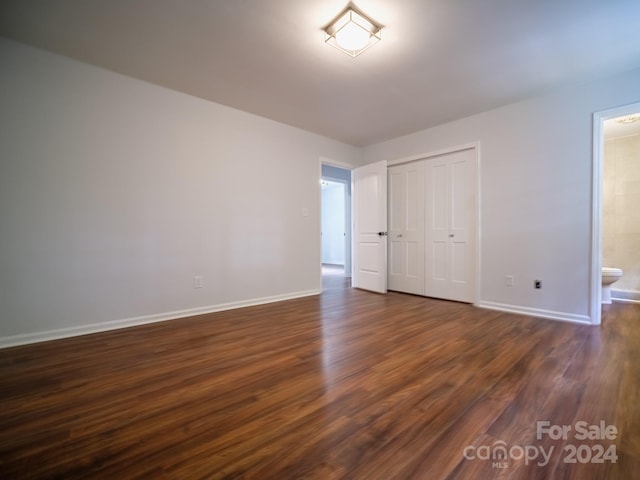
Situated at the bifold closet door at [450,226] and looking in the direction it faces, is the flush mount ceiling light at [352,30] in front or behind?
in front

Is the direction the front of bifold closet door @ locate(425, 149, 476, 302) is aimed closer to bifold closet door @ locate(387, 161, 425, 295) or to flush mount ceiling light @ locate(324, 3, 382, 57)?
the flush mount ceiling light

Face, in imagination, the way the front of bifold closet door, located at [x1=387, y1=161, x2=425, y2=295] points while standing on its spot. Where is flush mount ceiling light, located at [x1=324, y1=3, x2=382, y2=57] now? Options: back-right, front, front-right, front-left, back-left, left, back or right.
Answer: front-left

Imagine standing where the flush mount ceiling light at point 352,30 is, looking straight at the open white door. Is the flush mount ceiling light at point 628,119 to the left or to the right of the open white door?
right

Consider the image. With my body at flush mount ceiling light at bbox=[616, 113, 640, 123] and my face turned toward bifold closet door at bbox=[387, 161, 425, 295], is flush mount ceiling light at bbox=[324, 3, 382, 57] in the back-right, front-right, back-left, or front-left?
front-left

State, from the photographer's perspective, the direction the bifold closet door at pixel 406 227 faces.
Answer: facing the viewer and to the left of the viewer

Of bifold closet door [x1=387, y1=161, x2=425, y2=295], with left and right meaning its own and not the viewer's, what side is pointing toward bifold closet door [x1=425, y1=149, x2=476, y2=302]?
left

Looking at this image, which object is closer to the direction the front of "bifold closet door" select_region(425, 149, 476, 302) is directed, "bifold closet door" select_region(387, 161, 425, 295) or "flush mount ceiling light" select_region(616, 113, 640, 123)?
the bifold closet door

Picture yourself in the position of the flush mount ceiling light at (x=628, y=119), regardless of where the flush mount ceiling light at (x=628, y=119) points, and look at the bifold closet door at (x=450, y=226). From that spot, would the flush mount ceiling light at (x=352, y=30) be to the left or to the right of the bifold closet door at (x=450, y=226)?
left

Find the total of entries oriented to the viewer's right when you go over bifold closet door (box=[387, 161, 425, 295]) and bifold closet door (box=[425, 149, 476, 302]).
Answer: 0

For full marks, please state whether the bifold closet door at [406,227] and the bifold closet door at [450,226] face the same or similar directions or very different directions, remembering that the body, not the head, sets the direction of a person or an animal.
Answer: same or similar directions

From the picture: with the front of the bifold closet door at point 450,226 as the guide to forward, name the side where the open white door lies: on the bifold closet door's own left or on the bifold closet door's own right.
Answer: on the bifold closet door's own right

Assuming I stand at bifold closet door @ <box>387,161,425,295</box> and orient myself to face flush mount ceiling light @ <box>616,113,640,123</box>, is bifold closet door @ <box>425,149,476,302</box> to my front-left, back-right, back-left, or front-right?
front-right

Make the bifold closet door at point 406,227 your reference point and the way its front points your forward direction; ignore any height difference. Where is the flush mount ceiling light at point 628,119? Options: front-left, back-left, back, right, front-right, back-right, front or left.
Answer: back-left
